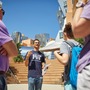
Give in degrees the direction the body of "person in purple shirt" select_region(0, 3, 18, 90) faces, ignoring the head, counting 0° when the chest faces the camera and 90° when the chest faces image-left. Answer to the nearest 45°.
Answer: approximately 315°

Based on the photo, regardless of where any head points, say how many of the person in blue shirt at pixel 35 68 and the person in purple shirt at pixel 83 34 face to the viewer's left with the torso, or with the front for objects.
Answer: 1

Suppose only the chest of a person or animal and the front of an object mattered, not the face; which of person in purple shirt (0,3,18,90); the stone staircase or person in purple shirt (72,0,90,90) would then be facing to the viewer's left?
person in purple shirt (72,0,90,90)

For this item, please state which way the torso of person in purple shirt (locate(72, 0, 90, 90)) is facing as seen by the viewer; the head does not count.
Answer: to the viewer's left

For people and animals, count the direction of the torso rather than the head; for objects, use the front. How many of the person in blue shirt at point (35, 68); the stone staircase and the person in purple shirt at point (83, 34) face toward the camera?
2
